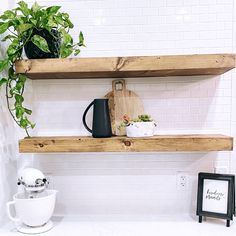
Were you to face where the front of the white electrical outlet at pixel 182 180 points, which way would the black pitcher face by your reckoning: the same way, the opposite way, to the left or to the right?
to the left

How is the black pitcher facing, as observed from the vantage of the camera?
facing to the right of the viewer

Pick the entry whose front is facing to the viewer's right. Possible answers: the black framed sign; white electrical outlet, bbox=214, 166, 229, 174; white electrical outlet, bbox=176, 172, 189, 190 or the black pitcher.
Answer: the black pitcher

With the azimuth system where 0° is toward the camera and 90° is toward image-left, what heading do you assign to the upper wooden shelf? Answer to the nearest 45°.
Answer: approximately 0°

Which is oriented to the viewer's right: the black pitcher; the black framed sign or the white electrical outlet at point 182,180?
the black pitcher
